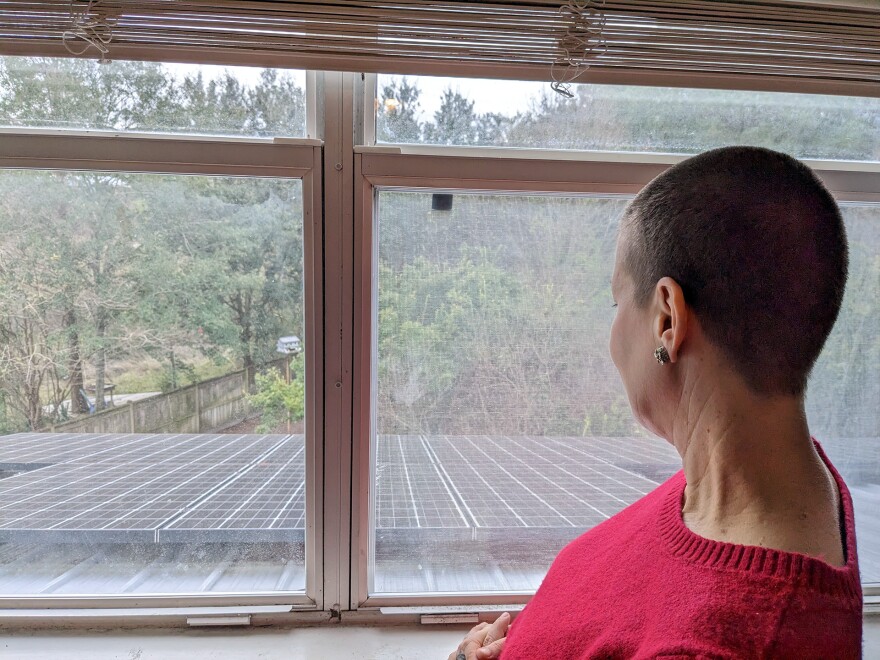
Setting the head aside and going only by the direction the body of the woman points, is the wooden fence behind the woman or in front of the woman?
in front

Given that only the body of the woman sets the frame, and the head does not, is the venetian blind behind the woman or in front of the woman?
in front

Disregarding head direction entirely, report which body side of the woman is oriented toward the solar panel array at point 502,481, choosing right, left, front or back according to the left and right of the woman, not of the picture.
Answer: front

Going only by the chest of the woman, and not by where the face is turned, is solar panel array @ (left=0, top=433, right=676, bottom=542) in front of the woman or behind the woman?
in front

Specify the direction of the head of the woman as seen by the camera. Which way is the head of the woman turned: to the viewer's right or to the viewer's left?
to the viewer's left

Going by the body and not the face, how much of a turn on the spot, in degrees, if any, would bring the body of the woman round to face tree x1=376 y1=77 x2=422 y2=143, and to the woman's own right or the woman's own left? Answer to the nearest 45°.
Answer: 0° — they already face it

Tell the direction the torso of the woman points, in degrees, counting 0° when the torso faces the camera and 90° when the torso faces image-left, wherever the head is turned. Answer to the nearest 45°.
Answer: approximately 135°
